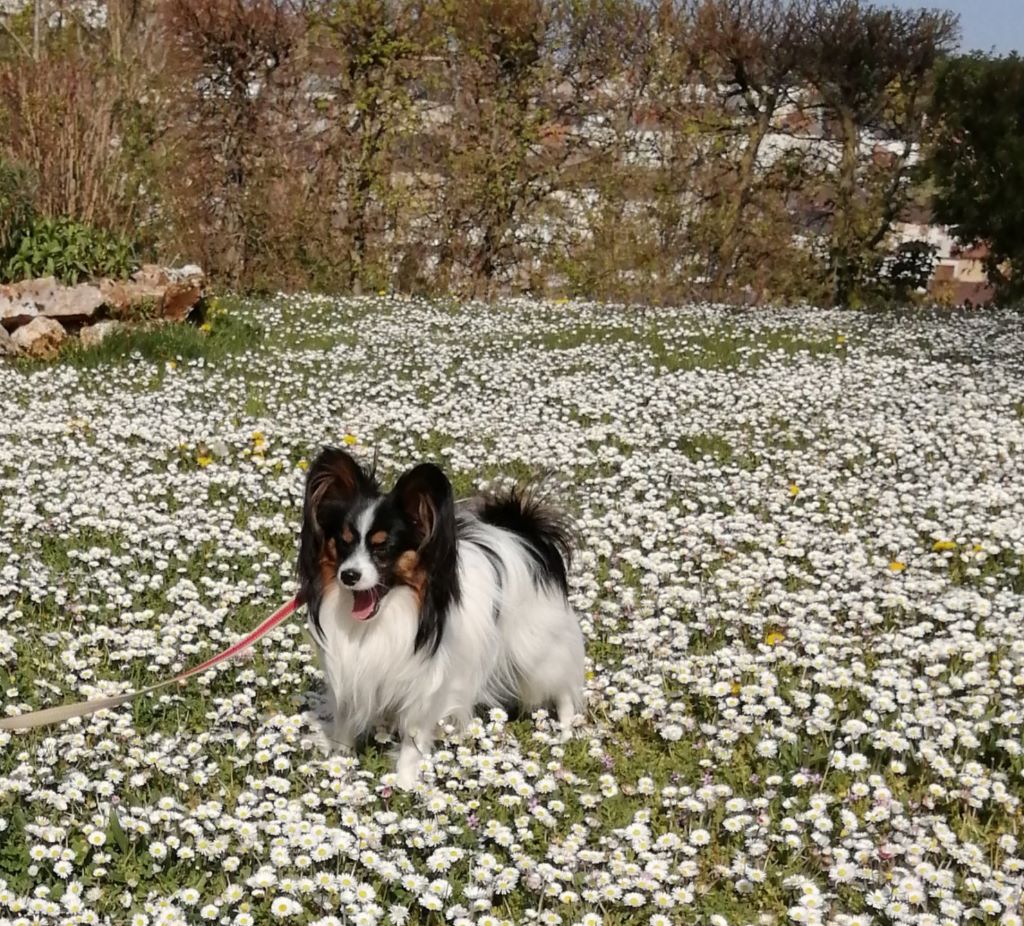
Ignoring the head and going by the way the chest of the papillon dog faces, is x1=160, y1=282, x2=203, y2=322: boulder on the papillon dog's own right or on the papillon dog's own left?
on the papillon dog's own right

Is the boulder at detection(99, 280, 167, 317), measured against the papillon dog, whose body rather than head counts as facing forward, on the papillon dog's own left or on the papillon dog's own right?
on the papillon dog's own right

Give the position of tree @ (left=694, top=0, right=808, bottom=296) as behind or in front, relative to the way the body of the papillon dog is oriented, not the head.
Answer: behind

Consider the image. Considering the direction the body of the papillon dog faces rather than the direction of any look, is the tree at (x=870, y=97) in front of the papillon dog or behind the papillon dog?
behind

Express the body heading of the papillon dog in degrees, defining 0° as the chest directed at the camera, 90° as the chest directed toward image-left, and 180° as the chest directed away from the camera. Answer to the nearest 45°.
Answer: approximately 45°

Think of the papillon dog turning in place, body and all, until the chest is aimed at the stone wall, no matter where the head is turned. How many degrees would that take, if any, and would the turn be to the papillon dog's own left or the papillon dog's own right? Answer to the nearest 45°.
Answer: approximately 90° to the papillon dog's own right

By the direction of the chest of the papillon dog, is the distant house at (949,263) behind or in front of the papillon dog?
behind

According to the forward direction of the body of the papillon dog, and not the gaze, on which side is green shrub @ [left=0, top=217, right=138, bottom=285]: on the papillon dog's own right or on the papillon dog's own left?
on the papillon dog's own right

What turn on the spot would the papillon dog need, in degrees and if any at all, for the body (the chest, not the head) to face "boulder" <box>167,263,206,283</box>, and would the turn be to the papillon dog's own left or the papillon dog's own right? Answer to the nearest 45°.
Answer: approximately 135° to the papillon dog's own right

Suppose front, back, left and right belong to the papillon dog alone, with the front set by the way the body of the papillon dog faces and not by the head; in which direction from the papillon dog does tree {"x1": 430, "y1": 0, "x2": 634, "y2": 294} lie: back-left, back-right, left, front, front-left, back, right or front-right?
back-right

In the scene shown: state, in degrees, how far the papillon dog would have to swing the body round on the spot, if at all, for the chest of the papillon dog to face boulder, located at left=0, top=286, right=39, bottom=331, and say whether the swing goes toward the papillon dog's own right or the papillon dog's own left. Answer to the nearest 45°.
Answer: approximately 90° to the papillon dog's own right

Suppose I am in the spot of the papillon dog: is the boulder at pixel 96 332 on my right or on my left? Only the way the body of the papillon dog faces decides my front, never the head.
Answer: on my right
